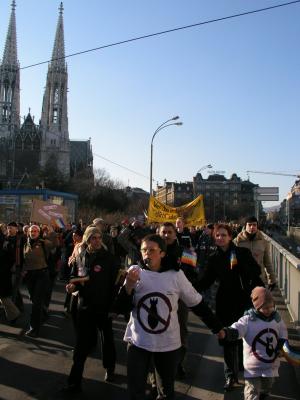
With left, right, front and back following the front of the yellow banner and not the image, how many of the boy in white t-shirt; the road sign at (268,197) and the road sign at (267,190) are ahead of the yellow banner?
1

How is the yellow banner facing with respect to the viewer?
toward the camera

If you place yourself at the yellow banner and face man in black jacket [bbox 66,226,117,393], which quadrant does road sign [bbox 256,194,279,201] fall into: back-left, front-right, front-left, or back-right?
back-left

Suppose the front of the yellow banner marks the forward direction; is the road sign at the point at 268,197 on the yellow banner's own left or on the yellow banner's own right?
on the yellow banner's own left

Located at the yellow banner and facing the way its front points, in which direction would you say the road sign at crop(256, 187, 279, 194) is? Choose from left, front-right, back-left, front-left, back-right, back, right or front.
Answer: back-left

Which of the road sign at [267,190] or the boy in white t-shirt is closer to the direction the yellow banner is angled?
the boy in white t-shirt

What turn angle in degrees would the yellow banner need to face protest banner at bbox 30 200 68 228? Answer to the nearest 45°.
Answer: approximately 45° to its right

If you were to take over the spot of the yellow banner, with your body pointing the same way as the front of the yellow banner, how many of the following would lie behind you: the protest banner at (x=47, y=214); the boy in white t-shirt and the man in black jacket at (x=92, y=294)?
0

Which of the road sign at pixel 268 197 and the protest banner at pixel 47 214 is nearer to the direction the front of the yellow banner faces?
the protest banner

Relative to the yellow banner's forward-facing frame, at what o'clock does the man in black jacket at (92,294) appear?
The man in black jacket is roughly at 12 o'clock from the yellow banner.

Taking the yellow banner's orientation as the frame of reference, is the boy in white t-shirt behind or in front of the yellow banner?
in front

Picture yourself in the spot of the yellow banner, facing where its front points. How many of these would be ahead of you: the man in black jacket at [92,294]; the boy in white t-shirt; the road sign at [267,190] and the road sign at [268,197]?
2
